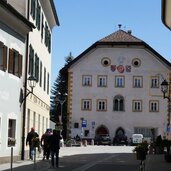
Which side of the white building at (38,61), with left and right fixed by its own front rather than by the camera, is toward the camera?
right
